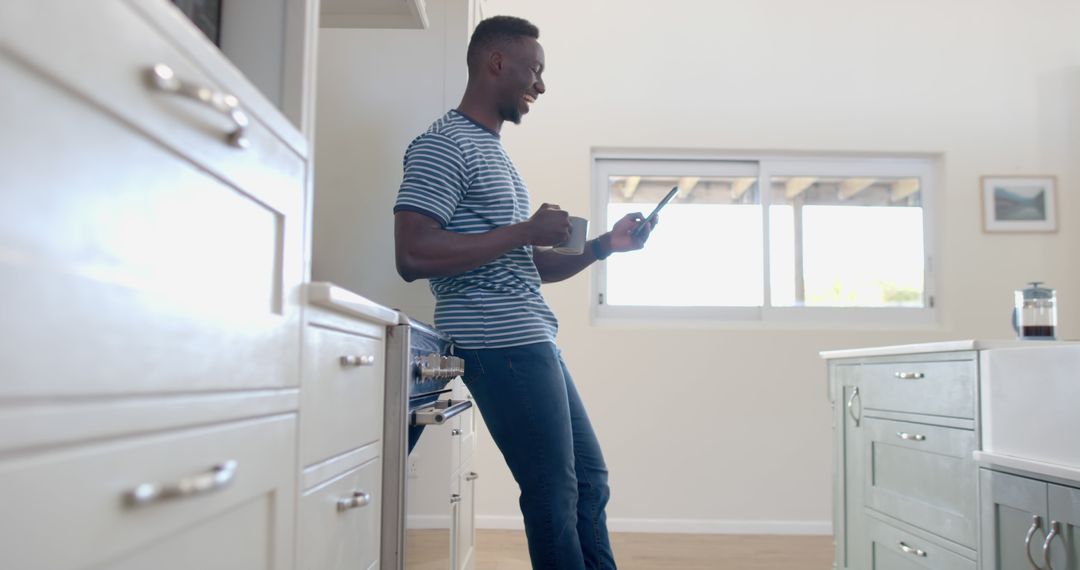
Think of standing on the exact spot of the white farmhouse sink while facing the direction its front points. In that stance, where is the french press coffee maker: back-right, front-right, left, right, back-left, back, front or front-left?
back-right

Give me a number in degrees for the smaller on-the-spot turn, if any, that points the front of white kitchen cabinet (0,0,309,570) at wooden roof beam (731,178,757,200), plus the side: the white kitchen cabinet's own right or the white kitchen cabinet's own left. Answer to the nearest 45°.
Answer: approximately 90° to the white kitchen cabinet's own left

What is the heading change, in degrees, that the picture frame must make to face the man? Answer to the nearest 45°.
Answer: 0° — it already faces them

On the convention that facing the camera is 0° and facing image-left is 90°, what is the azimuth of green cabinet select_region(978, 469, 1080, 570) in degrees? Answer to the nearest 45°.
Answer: approximately 45°

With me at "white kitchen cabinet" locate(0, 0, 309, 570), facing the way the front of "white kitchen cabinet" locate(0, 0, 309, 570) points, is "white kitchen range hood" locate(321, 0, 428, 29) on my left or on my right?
on my left

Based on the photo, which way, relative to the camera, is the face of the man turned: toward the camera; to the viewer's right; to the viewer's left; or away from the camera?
to the viewer's right

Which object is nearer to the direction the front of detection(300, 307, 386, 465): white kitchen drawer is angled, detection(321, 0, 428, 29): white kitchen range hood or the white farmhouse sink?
the white farmhouse sink

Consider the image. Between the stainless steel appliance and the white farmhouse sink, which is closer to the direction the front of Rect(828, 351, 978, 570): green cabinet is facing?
the stainless steel appliance

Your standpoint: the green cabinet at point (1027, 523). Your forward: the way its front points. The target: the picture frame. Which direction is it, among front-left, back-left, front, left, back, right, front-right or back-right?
back-right

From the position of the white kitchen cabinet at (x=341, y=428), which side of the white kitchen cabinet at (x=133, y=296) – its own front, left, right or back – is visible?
left

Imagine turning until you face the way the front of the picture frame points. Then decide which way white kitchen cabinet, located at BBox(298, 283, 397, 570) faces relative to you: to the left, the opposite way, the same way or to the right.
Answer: to the left

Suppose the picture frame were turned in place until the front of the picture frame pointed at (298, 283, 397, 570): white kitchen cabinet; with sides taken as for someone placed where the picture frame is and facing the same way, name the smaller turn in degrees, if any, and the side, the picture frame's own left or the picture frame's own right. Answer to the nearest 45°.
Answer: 0° — it already faces it

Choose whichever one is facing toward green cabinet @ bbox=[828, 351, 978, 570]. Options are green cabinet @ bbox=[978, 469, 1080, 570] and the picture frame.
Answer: the picture frame

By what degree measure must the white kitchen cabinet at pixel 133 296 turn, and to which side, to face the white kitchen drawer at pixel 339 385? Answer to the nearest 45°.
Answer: approximately 90° to its left
